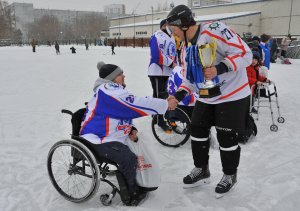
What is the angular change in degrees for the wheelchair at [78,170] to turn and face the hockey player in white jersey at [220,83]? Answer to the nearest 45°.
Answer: approximately 45° to its left

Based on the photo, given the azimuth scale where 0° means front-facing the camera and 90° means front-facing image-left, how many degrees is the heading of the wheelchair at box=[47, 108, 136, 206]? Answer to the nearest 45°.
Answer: approximately 315°

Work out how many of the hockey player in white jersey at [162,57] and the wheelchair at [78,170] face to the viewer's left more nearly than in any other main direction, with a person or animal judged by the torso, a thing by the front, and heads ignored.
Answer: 0

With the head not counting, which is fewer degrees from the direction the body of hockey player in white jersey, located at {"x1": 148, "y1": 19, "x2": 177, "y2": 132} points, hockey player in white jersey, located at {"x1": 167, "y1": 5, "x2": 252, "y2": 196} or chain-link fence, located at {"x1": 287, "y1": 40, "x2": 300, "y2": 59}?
the hockey player in white jersey

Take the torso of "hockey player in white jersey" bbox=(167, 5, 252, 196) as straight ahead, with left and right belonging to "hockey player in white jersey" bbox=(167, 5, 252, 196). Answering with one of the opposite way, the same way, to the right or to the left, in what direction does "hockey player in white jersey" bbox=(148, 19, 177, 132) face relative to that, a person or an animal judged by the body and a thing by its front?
to the left

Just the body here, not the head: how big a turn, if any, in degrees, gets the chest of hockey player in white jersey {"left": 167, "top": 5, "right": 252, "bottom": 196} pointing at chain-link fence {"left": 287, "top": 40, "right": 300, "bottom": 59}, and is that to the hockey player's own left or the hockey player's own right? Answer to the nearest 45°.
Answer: approximately 135° to the hockey player's own right

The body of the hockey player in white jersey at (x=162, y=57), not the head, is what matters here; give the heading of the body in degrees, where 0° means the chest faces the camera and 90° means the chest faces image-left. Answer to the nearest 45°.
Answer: approximately 315°

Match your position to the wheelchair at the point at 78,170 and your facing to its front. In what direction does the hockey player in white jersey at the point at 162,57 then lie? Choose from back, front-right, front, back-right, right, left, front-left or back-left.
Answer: left

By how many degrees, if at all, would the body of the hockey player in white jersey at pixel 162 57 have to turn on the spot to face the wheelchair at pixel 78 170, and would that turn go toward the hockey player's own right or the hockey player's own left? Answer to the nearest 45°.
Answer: approximately 45° to the hockey player's own right

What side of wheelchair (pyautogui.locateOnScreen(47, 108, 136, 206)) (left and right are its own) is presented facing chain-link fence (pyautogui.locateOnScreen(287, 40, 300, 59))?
left

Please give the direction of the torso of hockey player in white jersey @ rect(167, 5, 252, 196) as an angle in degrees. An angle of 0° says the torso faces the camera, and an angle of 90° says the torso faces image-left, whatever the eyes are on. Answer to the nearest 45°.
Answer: approximately 45°

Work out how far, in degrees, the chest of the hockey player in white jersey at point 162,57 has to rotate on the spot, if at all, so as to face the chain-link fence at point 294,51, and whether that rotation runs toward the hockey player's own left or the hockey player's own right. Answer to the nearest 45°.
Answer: approximately 90° to the hockey player's own left
